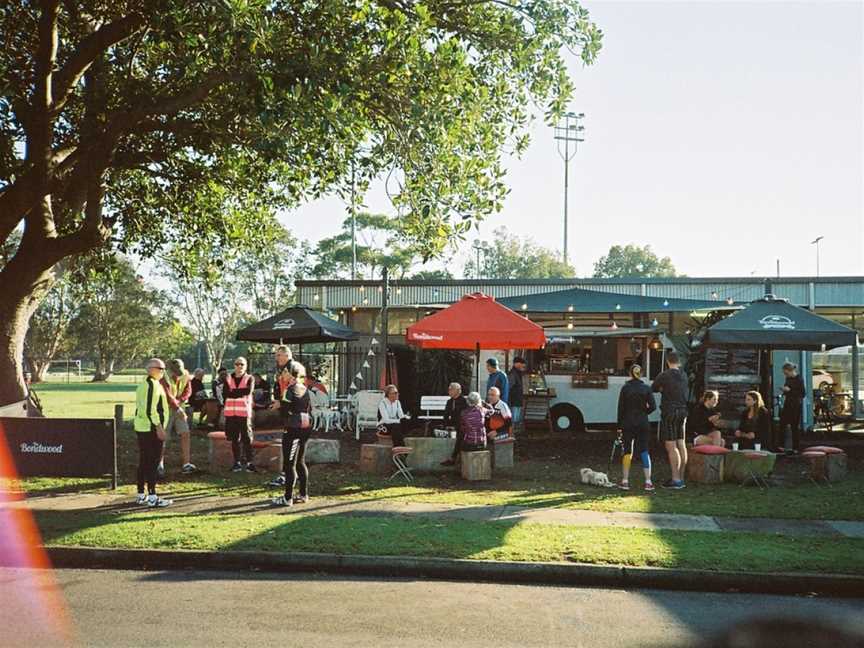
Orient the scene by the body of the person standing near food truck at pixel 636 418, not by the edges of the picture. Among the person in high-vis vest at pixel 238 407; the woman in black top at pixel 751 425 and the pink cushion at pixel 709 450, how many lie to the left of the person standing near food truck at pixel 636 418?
1

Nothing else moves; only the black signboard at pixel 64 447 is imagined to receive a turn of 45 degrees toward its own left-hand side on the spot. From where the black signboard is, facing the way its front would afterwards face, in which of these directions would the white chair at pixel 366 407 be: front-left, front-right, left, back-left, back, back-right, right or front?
left

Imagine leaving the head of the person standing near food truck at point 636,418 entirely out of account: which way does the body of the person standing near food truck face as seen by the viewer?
away from the camera

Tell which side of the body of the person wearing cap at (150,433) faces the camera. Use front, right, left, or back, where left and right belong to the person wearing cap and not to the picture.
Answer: right

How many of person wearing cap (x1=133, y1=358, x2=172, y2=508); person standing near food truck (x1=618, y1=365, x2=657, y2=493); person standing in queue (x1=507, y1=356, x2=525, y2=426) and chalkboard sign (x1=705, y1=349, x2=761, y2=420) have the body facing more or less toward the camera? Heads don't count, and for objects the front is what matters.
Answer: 1

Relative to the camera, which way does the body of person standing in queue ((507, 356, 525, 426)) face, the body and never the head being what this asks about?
to the viewer's right

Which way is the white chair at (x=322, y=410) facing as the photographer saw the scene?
facing the viewer and to the right of the viewer

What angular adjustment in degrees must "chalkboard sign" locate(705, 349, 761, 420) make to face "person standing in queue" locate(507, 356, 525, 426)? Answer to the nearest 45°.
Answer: approximately 90° to its right

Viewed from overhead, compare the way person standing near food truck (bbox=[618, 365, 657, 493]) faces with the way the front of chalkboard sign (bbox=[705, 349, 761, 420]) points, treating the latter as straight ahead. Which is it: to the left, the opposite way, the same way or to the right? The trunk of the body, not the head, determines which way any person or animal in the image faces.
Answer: the opposite way

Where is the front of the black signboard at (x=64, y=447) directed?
toward the camera

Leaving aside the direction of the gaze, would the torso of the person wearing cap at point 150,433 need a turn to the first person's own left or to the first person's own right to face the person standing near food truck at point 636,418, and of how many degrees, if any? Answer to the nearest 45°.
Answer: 0° — they already face them

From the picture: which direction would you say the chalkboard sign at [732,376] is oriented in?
toward the camera

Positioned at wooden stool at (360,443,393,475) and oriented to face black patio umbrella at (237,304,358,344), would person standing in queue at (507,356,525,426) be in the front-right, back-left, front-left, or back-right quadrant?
front-right
